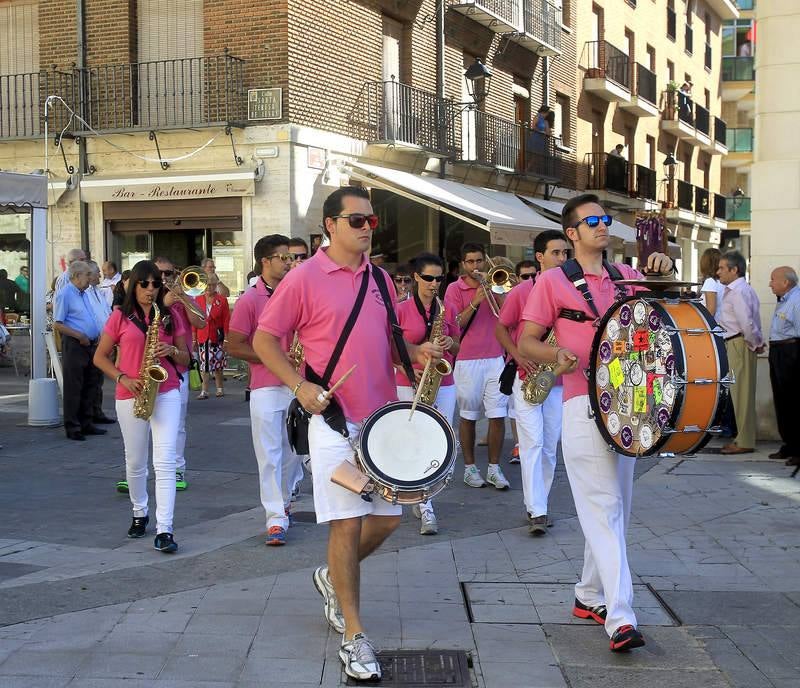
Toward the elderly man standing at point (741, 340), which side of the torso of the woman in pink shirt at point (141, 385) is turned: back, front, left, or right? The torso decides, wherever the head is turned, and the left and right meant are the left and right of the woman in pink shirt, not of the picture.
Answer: left

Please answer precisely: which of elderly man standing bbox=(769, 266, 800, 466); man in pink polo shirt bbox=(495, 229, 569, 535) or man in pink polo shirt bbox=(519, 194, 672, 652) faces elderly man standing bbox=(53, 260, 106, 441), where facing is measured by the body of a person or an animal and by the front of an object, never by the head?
elderly man standing bbox=(769, 266, 800, 466)

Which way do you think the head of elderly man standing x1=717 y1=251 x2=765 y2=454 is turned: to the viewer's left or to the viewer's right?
to the viewer's left

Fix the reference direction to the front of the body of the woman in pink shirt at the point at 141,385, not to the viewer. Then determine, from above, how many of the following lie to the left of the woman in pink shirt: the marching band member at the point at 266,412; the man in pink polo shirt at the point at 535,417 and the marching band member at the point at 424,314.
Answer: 3

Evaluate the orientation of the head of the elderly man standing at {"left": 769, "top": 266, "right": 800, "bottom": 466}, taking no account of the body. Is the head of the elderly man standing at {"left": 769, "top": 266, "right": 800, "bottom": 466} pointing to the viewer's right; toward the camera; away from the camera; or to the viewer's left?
to the viewer's left

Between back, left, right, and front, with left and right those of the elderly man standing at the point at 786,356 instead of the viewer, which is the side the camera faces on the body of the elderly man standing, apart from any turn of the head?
left

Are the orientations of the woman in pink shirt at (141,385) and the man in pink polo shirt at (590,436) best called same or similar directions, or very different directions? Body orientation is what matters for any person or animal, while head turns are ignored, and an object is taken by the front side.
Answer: same or similar directions

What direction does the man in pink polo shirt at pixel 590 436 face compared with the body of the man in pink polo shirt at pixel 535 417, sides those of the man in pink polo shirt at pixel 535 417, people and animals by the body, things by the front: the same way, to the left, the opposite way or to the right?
the same way

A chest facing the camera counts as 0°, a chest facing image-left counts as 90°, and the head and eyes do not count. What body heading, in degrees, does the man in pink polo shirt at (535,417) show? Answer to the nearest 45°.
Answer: approximately 315°

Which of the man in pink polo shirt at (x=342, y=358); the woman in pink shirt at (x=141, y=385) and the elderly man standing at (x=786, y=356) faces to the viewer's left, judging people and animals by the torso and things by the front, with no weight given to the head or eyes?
the elderly man standing

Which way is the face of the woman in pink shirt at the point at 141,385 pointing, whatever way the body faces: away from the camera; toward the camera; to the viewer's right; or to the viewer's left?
toward the camera

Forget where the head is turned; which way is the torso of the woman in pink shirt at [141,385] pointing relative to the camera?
toward the camera

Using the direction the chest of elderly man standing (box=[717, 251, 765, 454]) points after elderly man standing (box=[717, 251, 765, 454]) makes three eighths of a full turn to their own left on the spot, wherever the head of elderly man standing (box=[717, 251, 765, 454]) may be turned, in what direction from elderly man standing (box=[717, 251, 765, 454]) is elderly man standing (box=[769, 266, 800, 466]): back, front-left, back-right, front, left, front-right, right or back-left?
front

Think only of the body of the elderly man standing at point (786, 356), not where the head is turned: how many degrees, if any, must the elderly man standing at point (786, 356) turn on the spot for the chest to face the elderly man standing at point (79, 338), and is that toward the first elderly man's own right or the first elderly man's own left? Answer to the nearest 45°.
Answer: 0° — they already face them

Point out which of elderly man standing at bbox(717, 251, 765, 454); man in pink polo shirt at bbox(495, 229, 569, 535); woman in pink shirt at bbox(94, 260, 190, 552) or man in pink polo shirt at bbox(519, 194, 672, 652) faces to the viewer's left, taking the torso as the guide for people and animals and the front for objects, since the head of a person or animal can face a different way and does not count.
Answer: the elderly man standing
